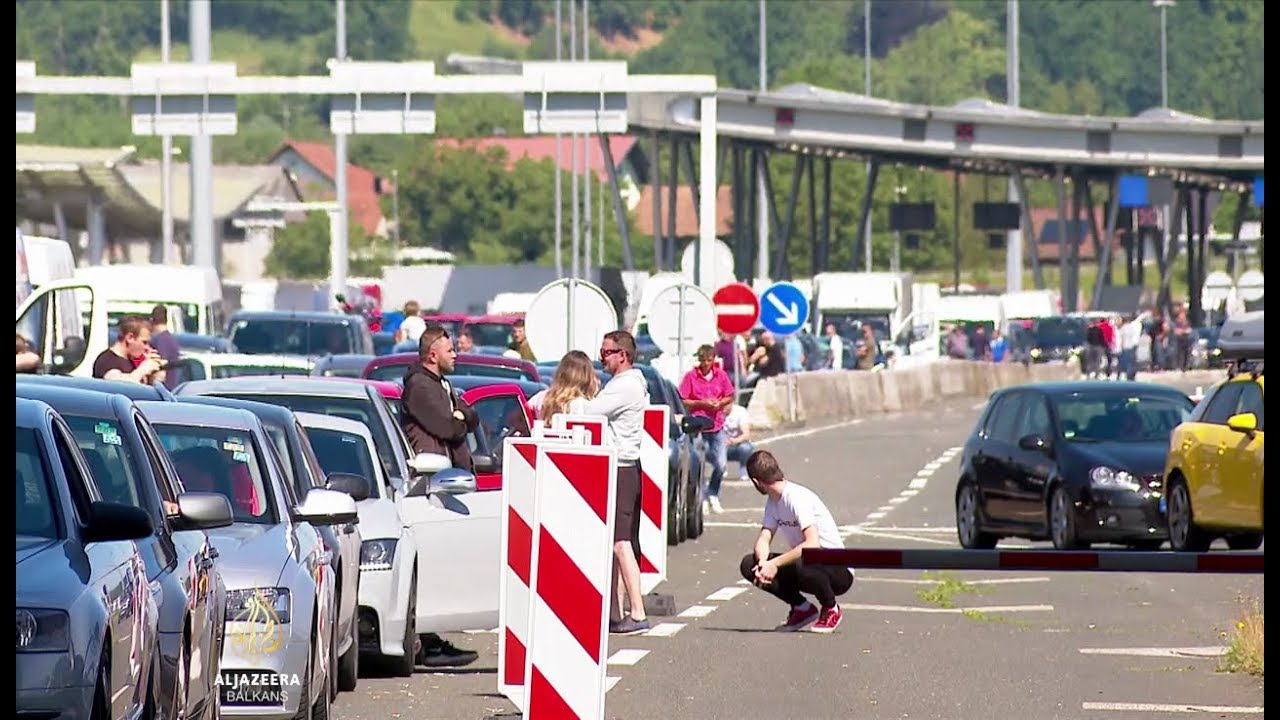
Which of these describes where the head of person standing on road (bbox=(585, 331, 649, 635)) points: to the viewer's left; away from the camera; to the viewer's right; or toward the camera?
to the viewer's left

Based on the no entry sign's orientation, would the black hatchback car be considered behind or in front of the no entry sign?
in front

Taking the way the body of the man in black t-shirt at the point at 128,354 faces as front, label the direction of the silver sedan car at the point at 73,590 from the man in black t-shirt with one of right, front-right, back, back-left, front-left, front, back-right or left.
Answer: right

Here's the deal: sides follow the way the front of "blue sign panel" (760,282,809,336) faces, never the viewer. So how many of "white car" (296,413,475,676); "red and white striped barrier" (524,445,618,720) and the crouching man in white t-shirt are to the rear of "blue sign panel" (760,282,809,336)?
0

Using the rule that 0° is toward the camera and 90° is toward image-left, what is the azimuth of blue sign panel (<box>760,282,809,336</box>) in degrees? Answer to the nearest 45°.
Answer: approximately 0°

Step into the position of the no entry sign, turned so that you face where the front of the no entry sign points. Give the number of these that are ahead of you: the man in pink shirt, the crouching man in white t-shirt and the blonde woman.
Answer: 3

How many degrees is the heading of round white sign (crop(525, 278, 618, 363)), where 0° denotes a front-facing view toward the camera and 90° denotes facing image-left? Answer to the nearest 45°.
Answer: approximately 180°

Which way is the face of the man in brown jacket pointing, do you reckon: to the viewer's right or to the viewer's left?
to the viewer's right

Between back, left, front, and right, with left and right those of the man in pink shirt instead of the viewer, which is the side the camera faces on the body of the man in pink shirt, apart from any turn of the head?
front

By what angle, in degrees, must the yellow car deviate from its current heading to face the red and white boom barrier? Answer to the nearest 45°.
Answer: approximately 45° to its right

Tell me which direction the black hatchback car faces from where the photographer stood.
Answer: facing the viewer and to the right of the viewer

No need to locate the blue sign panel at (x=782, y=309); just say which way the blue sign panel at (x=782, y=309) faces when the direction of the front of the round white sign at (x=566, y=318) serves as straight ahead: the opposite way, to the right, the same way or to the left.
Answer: the opposite way

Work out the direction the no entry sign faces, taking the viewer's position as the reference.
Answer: facing the viewer

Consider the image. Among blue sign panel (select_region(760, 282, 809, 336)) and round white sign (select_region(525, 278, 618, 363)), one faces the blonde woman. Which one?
the blue sign panel

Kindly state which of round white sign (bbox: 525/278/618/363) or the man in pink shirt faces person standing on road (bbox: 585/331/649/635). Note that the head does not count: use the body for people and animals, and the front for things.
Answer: the man in pink shirt

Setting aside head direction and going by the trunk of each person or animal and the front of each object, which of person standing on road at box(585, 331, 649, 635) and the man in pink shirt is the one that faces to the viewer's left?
the person standing on road
